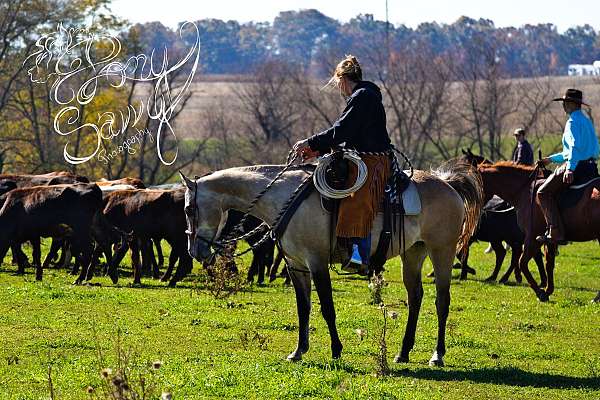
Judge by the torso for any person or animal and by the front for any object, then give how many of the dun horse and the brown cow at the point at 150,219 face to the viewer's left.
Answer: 2

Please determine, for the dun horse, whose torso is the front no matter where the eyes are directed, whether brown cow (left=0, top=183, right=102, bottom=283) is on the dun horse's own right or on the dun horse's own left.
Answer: on the dun horse's own right

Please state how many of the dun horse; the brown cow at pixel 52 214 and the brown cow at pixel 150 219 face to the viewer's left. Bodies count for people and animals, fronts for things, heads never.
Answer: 3

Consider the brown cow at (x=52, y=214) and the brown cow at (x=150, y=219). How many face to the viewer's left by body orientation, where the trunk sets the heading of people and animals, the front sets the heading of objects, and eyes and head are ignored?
2

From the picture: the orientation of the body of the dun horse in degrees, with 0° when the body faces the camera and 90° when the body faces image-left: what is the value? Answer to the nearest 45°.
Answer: approximately 90°

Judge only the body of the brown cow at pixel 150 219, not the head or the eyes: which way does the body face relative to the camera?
to the viewer's left

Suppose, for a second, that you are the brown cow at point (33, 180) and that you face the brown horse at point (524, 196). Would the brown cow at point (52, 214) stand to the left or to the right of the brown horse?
right

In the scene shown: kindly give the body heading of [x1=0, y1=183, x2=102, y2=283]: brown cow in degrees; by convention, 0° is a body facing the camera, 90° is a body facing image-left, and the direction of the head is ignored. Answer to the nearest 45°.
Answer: approximately 90°

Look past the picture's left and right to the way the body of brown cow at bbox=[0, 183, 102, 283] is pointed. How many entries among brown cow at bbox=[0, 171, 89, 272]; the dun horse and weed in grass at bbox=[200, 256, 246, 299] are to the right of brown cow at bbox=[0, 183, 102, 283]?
1

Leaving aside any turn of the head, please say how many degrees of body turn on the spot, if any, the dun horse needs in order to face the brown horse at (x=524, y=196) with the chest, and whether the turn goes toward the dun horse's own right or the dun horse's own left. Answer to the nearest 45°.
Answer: approximately 135° to the dun horse's own right
